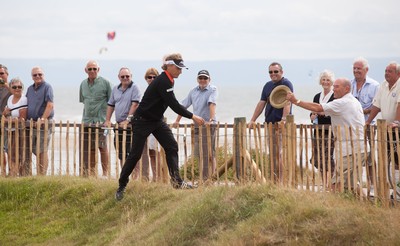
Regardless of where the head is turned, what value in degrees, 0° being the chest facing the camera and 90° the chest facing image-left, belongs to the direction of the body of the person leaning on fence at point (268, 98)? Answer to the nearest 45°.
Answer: approximately 0°

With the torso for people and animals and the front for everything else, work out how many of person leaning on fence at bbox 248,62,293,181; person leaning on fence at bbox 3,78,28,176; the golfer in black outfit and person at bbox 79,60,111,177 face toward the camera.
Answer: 3

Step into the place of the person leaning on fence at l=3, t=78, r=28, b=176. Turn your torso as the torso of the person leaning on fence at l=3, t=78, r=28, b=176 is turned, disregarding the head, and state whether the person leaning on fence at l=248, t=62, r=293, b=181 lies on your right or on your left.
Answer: on your left

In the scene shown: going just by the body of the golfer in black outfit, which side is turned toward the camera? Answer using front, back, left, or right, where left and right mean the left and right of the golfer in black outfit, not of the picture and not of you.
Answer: right

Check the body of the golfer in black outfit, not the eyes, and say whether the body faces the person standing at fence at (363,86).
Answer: yes

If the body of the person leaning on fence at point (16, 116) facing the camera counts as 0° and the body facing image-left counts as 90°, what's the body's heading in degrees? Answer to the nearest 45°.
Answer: approximately 0°

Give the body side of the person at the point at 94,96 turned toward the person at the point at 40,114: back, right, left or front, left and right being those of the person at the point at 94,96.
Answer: right

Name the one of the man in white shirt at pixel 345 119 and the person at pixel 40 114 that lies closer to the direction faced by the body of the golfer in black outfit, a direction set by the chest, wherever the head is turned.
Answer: the man in white shirt

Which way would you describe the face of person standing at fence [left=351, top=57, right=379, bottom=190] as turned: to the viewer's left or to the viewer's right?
to the viewer's left

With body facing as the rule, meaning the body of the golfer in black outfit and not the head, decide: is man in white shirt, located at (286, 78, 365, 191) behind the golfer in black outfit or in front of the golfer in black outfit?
in front

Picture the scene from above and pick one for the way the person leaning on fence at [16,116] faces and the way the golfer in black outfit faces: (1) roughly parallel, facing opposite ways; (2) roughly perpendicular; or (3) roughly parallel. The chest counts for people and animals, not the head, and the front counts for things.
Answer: roughly perpendicular
